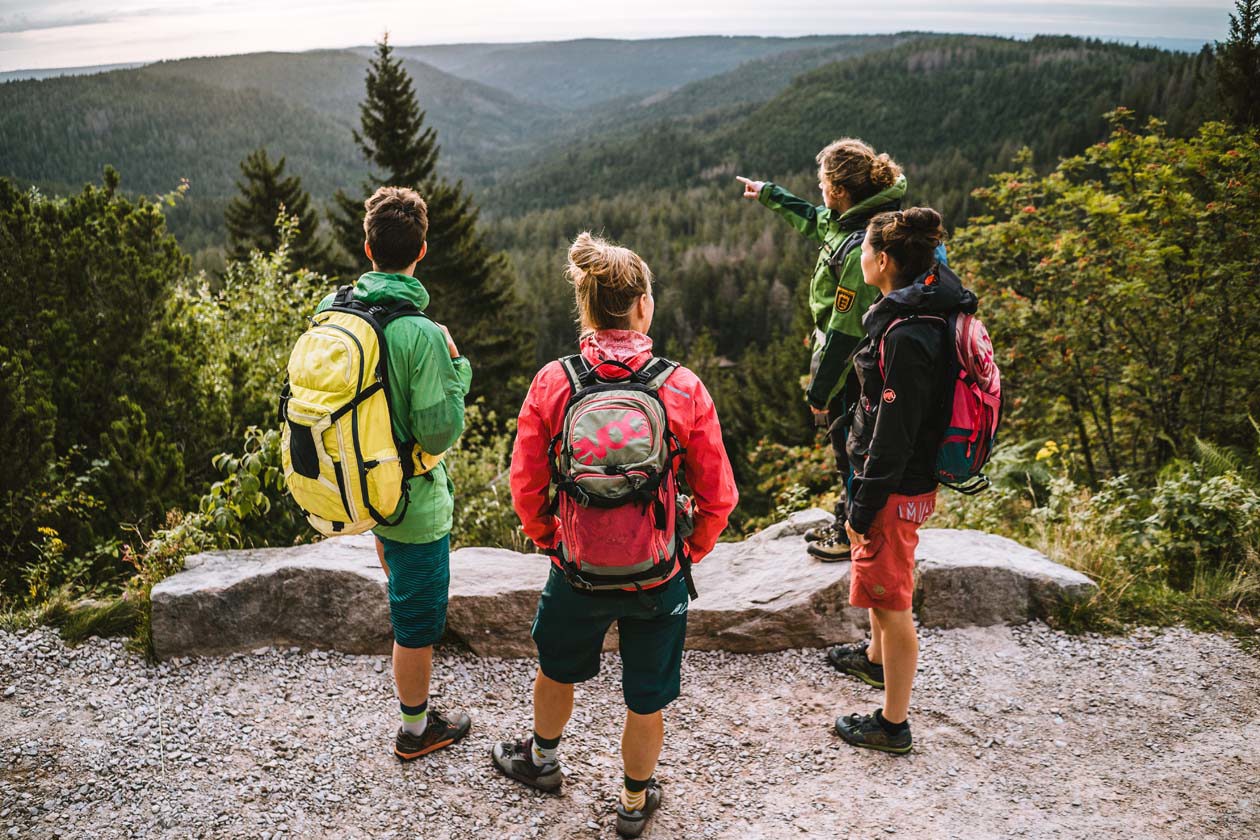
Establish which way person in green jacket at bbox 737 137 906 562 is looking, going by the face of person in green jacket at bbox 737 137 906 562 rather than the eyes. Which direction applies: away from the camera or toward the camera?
away from the camera

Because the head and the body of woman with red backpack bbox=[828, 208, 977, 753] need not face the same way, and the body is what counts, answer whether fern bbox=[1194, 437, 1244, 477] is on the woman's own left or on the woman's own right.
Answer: on the woman's own right

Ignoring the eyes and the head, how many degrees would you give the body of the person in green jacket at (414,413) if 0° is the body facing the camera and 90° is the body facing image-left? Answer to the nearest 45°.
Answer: approximately 225°

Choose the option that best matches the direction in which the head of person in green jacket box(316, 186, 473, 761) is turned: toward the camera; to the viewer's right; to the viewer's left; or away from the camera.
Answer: away from the camera

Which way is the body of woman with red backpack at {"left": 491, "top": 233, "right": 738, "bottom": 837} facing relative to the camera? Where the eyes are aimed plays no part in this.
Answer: away from the camera
